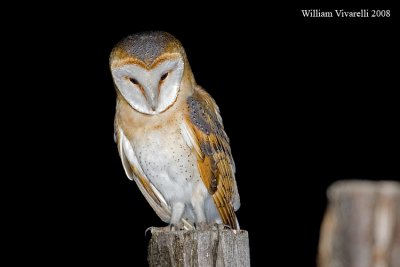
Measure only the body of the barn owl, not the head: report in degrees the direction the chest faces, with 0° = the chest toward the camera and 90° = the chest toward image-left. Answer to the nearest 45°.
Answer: approximately 45°

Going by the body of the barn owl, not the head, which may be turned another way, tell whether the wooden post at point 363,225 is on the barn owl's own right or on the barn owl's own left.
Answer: on the barn owl's own left
